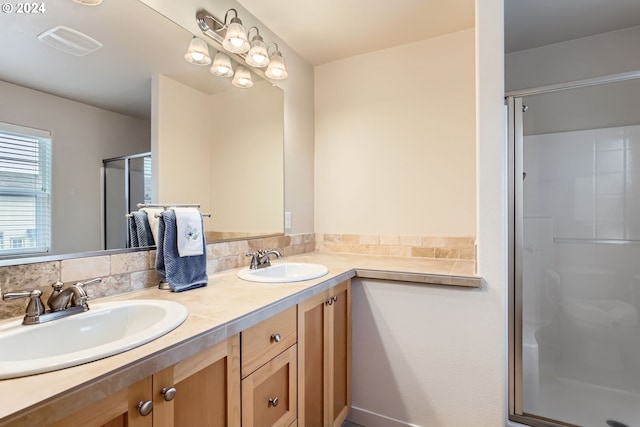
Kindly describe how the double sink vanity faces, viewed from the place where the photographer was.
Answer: facing the viewer and to the right of the viewer

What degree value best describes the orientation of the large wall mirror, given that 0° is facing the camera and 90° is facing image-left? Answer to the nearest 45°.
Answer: approximately 315°

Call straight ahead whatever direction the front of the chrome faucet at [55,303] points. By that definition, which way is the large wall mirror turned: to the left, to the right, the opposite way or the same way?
the same way

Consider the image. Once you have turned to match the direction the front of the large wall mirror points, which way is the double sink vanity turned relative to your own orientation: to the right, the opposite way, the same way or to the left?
the same way

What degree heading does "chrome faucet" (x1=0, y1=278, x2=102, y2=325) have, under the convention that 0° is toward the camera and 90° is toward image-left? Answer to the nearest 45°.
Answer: approximately 315°

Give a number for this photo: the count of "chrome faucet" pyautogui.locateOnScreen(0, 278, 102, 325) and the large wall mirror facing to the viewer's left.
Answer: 0

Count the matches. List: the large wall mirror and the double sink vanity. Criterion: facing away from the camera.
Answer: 0
